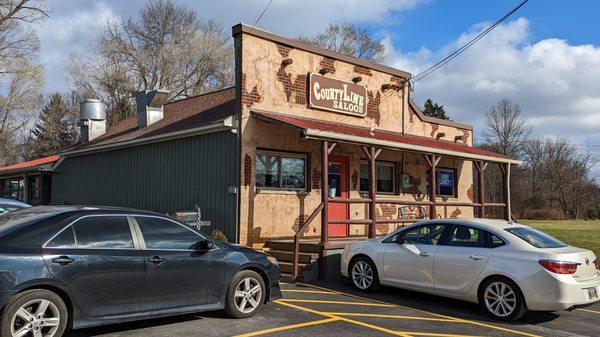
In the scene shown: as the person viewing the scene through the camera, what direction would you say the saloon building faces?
facing the viewer and to the right of the viewer

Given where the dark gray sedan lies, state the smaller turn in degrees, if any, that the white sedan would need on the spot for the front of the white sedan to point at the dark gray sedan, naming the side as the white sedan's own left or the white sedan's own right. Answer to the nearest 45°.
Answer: approximately 90° to the white sedan's own left

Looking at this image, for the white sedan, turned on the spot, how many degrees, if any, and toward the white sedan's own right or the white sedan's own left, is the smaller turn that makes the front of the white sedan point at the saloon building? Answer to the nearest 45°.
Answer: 0° — it already faces it

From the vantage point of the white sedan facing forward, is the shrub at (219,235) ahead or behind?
ahead

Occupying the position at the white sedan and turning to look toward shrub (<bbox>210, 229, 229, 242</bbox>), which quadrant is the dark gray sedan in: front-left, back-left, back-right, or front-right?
front-left

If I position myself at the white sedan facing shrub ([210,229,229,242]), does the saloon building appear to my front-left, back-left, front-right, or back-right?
front-right

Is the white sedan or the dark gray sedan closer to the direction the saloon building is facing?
the white sedan

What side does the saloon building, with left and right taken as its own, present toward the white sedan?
front

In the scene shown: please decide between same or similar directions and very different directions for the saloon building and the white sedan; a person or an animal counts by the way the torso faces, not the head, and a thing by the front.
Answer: very different directions

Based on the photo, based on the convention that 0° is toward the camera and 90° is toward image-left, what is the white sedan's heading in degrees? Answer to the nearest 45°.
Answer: approximately 135°

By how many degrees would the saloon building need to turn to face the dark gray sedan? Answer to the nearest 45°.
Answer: approximately 45° to its right
